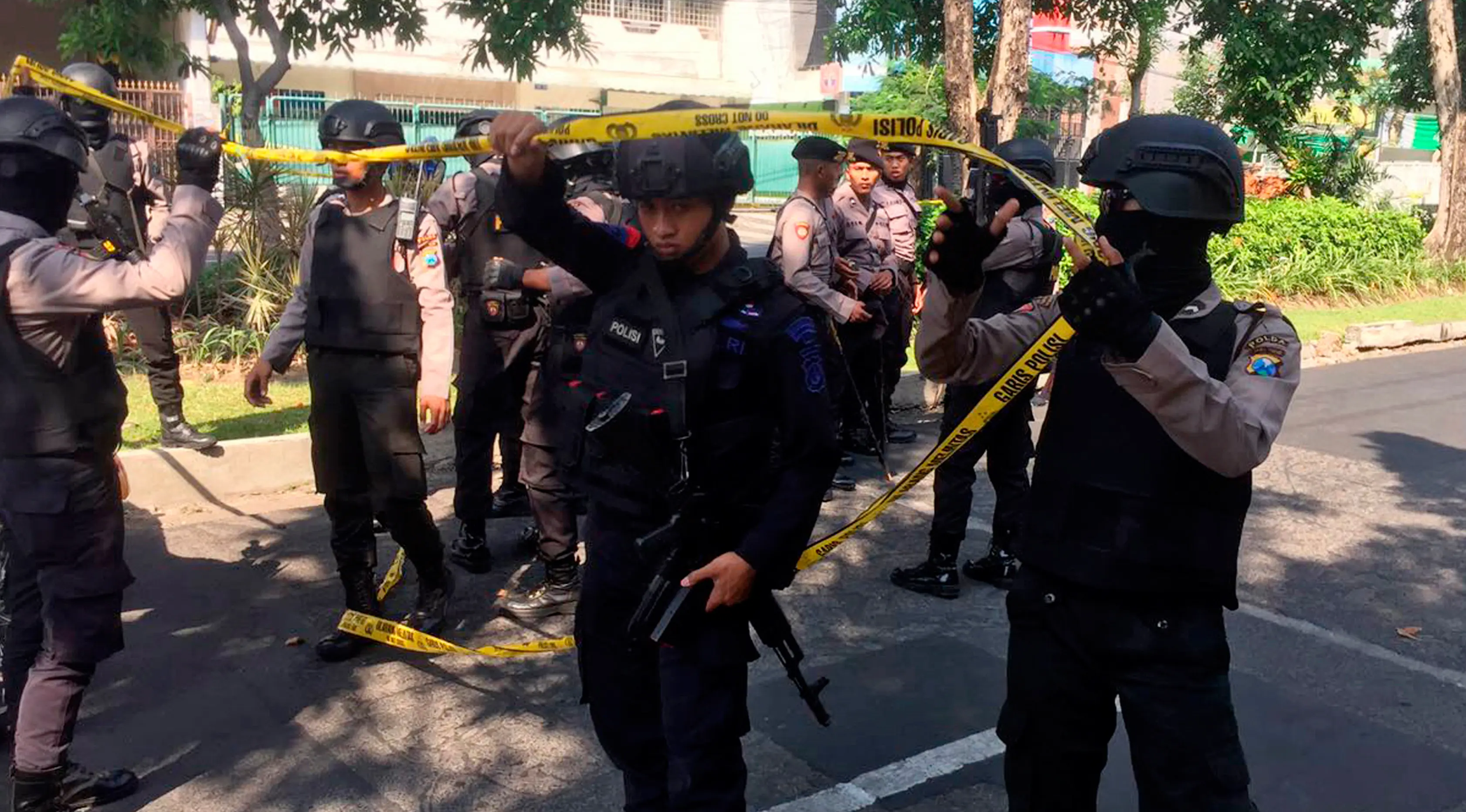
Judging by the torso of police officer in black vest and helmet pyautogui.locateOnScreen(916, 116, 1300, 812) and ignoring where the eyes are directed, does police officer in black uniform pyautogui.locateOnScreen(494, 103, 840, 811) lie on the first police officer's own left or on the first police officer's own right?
on the first police officer's own right

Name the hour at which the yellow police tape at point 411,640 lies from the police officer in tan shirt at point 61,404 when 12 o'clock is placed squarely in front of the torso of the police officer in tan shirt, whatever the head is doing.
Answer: The yellow police tape is roughly at 11 o'clock from the police officer in tan shirt.

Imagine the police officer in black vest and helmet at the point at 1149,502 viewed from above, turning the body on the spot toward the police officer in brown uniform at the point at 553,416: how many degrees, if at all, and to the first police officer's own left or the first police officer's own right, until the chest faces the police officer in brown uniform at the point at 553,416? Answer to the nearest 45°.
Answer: approximately 90° to the first police officer's own right

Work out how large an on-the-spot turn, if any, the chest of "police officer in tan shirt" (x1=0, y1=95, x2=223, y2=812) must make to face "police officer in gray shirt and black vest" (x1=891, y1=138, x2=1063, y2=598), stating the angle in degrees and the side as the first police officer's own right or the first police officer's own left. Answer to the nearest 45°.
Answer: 0° — they already face them

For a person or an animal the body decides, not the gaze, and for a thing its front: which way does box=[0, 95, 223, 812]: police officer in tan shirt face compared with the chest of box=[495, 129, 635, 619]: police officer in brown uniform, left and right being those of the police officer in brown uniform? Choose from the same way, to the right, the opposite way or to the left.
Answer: the opposite way

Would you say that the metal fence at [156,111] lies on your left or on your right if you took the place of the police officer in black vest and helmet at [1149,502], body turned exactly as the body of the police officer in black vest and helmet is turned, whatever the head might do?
on your right

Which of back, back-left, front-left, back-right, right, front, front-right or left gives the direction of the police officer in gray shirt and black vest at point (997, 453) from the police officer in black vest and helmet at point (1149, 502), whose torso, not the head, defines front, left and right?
back-right

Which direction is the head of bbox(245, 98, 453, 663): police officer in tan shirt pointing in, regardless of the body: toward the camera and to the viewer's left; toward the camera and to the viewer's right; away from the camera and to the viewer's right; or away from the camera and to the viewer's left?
toward the camera and to the viewer's left

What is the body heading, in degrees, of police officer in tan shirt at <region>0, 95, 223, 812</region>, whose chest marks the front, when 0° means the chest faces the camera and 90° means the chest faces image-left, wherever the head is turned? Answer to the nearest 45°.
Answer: approximately 270°
